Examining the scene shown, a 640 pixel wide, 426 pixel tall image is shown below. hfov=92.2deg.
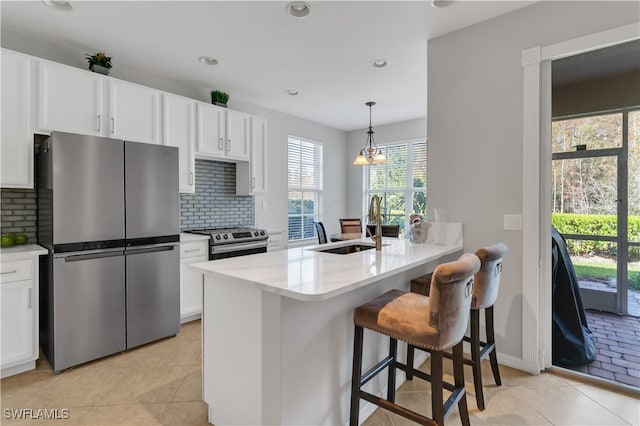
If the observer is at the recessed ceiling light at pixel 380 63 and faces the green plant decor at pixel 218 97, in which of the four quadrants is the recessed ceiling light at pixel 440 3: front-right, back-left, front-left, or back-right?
back-left

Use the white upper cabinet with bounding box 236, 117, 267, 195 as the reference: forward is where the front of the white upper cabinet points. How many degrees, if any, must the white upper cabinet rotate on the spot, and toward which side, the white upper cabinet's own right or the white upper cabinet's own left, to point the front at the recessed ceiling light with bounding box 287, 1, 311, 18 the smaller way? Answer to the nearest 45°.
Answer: approximately 45° to the white upper cabinet's own right

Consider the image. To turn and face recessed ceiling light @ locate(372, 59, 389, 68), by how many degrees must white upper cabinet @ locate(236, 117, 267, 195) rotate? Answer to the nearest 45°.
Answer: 0° — it already faces it

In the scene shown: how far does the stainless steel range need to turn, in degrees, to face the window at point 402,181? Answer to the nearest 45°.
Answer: approximately 90° to its left

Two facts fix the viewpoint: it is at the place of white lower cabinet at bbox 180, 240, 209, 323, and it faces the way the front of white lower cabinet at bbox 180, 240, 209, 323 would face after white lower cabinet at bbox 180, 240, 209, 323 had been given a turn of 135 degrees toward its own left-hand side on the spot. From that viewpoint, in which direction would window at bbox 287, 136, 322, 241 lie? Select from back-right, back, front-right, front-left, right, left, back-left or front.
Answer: front-right

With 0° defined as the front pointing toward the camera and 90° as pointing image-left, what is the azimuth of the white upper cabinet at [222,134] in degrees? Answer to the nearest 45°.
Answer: approximately 315°

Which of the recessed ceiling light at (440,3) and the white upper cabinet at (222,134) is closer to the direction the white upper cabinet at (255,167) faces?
the recessed ceiling light
